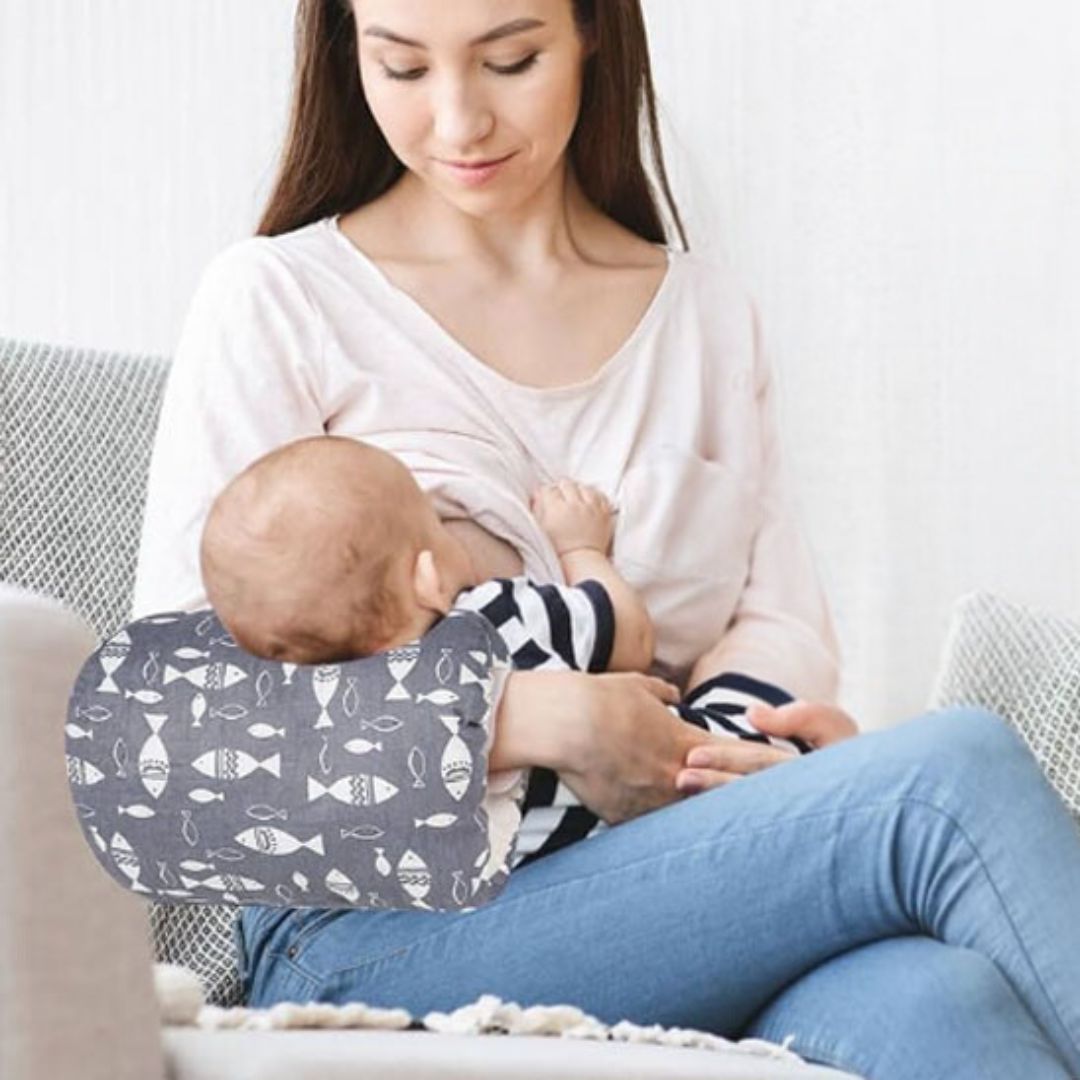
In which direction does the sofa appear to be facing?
toward the camera

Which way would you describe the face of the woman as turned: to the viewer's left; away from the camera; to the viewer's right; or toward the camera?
toward the camera
